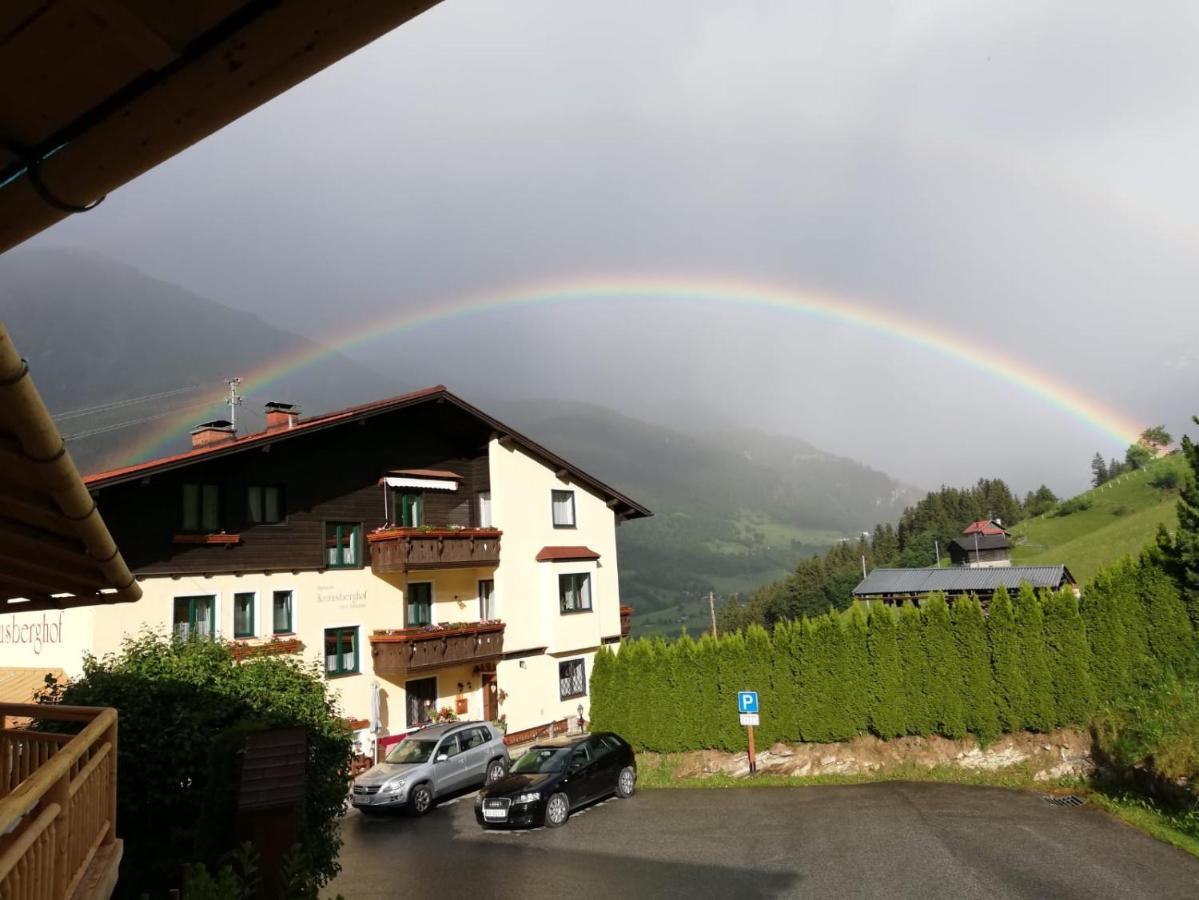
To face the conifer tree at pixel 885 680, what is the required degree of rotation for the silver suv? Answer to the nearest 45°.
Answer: approximately 135° to its left

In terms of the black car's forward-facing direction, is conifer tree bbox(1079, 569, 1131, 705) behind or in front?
behind

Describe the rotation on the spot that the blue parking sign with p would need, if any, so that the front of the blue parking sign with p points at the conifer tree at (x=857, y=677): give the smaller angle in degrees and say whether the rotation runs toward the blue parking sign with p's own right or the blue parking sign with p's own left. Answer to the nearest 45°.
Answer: approximately 90° to the blue parking sign with p's own left

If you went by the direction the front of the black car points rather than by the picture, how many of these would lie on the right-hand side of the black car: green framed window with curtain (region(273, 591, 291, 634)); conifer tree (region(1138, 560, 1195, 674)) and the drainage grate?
1

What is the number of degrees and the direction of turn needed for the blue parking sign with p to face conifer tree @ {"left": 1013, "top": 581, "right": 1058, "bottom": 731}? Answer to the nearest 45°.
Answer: approximately 90° to its left

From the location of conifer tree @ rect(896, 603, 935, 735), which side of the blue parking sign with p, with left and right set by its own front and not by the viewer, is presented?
left

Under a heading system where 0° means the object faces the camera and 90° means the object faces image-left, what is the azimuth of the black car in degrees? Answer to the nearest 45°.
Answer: approximately 45°

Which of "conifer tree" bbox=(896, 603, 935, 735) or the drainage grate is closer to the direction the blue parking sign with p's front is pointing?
the drainage grate

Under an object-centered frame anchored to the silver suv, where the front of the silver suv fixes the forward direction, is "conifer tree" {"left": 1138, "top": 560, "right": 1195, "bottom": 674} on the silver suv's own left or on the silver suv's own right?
on the silver suv's own left

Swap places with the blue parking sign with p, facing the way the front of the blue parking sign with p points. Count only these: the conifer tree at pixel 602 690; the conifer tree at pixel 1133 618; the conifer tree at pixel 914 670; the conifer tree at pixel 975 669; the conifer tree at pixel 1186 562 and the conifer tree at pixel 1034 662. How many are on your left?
5

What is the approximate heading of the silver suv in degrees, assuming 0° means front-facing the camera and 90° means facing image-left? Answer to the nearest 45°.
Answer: approximately 45°

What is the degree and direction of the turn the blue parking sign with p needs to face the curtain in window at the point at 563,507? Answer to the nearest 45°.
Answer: approximately 135° to its right
